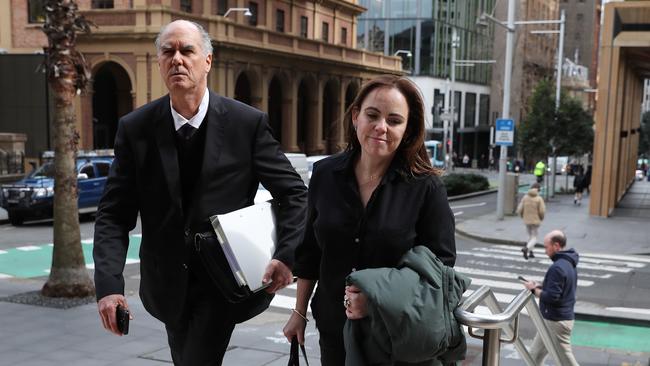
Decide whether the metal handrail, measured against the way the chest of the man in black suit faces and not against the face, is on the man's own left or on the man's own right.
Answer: on the man's own left

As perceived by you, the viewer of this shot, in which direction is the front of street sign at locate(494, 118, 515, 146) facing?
facing the viewer

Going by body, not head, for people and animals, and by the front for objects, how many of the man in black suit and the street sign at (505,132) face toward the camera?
2

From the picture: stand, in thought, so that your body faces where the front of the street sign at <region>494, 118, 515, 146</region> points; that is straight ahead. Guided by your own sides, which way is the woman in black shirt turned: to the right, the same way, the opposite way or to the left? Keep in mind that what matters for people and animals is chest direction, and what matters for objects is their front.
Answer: the same way

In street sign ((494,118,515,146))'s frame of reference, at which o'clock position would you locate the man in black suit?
The man in black suit is roughly at 12 o'clock from the street sign.

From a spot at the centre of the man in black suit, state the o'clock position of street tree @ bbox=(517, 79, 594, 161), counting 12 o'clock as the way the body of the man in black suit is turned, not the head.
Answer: The street tree is roughly at 7 o'clock from the man in black suit.

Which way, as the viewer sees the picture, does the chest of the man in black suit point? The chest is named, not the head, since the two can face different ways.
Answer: toward the camera

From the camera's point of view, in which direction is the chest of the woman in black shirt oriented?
toward the camera

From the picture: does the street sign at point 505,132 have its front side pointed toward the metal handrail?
yes

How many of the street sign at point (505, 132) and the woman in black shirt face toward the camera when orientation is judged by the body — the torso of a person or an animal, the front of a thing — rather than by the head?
2

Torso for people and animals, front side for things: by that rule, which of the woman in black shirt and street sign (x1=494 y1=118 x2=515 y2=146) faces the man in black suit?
the street sign

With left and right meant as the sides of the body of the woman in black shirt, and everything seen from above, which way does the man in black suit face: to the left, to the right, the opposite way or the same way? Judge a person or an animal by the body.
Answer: the same way

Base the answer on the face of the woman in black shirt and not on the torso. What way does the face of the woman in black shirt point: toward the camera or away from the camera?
toward the camera

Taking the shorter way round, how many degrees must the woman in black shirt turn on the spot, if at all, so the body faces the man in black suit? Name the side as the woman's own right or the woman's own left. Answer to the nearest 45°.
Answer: approximately 90° to the woman's own right

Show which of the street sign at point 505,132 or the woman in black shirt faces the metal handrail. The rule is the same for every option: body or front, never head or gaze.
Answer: the street sign

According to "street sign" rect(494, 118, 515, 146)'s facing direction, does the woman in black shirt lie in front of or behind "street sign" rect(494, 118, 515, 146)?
in front
